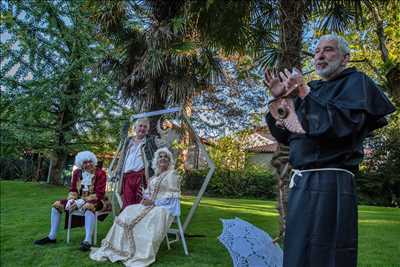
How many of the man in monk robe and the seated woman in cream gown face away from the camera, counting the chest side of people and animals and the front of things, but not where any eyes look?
0

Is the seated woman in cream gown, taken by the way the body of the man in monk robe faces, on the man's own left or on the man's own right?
on the man's own right

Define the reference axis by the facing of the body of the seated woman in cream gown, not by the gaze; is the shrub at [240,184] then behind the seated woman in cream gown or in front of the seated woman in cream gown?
behind

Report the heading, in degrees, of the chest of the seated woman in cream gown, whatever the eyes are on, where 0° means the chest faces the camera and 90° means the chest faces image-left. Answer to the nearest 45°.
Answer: approximately 45°

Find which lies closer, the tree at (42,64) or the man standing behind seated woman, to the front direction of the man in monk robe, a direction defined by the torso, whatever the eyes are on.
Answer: the tree

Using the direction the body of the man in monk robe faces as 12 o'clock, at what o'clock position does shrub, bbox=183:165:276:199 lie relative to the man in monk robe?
The shrub is roughly at 4 o'clock from the man in monk robe.

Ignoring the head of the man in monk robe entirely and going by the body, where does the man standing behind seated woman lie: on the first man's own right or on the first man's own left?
on the first man's own right
